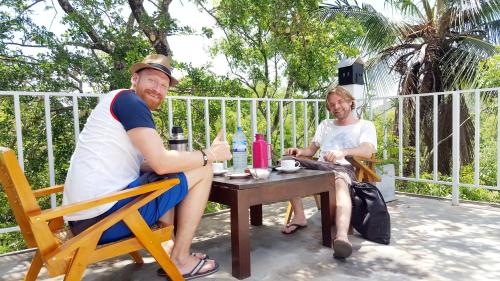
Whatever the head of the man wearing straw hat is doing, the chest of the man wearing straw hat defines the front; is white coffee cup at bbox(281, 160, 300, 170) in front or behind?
in front

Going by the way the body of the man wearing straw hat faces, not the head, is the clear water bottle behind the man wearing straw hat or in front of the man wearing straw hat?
in front

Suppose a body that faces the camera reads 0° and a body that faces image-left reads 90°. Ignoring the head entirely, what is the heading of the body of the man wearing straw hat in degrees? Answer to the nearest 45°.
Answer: approximately 270°

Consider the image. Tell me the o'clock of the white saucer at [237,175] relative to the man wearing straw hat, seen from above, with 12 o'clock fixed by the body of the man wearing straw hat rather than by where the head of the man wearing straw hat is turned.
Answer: The white saucer is roughly at 11 o'clock from the man wearing straw hat.

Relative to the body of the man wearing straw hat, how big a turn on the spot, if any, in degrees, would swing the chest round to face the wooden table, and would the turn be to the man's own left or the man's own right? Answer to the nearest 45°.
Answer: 0° — they already face it

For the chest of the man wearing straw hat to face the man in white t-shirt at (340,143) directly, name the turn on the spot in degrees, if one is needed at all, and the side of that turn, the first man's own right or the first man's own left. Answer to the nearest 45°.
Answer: approximately 45° to the first man's own left

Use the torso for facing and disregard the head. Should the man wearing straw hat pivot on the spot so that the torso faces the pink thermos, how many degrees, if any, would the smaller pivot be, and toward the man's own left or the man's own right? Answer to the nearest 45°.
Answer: approximately 45° to the man's own left

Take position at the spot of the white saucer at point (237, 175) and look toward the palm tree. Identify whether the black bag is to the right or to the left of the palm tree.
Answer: right
